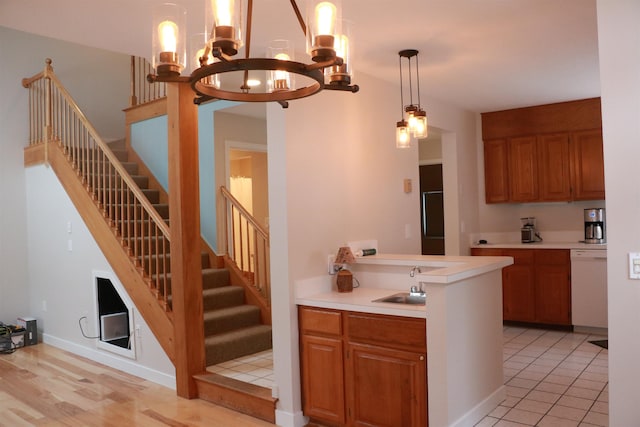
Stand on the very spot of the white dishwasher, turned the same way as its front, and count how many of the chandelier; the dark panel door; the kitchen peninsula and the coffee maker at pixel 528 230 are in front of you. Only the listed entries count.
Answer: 2

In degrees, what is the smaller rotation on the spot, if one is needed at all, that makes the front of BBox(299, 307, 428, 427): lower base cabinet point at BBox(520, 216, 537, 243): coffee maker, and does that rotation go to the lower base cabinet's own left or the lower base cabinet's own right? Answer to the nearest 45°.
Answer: approximately 180°

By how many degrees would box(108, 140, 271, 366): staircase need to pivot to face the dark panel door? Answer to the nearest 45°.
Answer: approximately 90° to its left

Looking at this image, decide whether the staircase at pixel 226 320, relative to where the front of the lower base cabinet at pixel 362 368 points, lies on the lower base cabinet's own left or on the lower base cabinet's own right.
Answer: on the lower base cabinet's own right

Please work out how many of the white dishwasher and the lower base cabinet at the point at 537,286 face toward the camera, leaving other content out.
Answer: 2

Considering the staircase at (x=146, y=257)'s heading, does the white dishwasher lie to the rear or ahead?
ahead

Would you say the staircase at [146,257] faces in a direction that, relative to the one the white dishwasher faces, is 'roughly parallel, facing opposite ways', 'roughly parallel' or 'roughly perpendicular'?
roughly perpendicular

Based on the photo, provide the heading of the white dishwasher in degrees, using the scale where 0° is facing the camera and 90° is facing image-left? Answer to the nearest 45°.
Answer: approximately 0°

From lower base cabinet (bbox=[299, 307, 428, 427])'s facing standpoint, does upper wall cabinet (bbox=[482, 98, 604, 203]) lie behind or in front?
behind

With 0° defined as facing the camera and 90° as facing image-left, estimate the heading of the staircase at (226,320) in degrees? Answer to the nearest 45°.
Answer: approximately 315°
